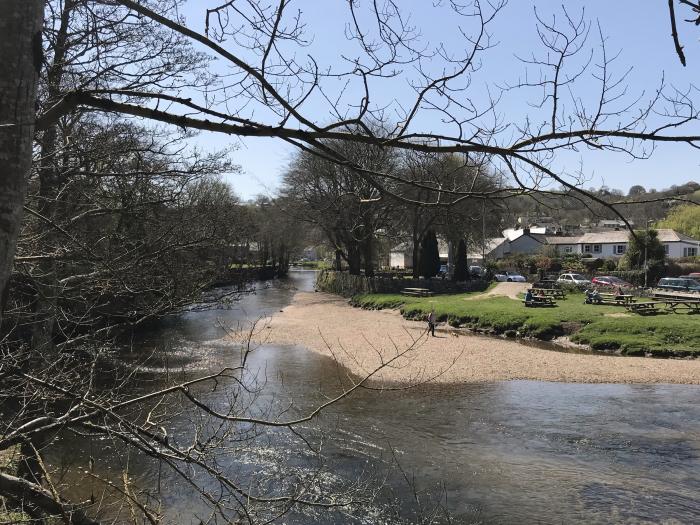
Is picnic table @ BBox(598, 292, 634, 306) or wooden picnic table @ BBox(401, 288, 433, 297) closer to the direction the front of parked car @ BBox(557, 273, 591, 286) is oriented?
the picnic table @ BBox(598, 292, 634, 306)

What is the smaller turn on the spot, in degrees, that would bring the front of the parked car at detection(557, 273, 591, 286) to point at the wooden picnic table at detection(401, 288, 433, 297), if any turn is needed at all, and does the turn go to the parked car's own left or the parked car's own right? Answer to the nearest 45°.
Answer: approximately 135° to the parked car's own right
